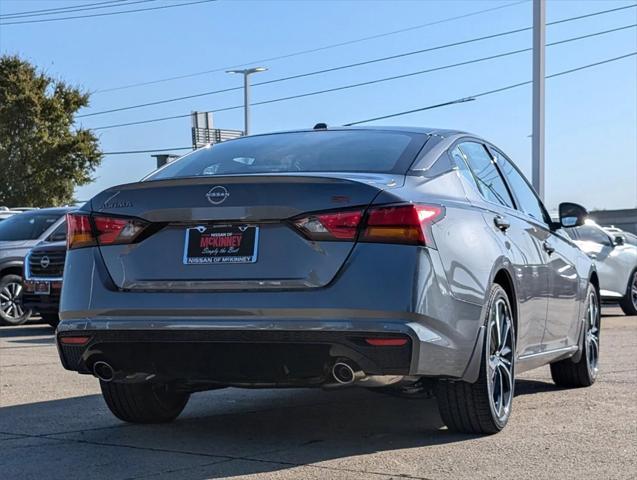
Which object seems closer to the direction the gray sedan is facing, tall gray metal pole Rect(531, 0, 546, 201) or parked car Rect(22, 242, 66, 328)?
the tall gray metal pole

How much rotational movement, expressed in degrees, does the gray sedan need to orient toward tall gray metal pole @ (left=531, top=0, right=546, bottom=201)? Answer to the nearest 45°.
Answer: approximately 45° to its left

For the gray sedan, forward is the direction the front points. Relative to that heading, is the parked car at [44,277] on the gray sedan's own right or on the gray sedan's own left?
on the gray sedan's own left

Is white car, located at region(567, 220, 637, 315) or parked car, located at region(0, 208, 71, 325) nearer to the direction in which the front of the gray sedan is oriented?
the white car

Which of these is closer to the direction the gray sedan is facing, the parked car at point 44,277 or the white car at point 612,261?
the white car

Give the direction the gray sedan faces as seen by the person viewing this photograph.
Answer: facing away from the viewer and to the right of the viewer

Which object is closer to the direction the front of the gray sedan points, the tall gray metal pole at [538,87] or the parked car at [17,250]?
the tall gray metal pole

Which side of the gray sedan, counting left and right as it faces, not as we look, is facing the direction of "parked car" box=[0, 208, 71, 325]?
left
